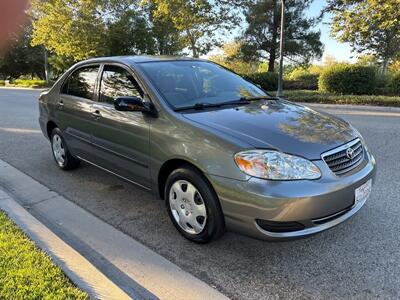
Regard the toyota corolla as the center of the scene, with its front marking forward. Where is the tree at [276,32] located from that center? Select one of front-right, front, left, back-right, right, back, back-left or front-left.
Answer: back-left

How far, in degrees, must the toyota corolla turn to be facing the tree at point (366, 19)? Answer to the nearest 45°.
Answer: approximately 90° to its left

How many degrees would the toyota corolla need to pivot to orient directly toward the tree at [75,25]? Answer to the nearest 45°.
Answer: approximately 135° to its left

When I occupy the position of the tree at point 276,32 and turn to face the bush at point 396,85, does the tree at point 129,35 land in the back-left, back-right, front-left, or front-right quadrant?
back-right

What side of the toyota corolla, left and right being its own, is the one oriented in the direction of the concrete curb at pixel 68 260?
right

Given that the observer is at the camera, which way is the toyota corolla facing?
facing the viewer and to the right of the viewer

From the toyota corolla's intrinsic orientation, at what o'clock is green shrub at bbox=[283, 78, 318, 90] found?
The green shrub is roughly at 8 o'clock from the toyota corolla.

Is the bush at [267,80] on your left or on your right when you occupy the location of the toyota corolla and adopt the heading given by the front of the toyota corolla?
on your left

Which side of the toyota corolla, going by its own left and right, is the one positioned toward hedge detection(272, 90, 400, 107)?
left

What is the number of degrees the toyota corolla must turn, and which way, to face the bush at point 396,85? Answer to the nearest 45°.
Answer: approximately 90° to its left

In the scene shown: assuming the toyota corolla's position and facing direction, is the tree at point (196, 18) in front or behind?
behind

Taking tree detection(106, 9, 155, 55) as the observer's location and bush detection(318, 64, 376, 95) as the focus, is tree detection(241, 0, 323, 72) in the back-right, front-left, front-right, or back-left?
front-left
